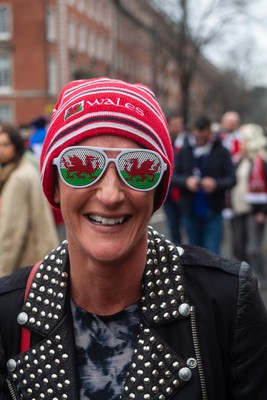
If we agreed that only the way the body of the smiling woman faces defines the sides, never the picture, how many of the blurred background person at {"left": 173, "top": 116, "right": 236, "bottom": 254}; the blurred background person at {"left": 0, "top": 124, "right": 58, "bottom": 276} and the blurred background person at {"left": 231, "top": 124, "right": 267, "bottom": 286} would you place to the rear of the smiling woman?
3

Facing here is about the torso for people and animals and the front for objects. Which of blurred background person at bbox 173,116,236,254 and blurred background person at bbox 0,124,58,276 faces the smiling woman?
blurred background person at bbox 173,116,236,254

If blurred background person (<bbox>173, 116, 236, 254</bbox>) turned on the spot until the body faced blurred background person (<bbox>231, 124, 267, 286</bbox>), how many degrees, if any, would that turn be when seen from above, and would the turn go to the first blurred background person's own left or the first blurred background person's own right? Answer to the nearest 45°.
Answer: approximately 135° to the first blurred background person's own left

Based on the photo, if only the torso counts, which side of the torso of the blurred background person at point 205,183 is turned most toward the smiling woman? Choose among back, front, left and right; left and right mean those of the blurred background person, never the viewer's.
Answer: front

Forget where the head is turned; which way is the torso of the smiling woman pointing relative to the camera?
toward the camera

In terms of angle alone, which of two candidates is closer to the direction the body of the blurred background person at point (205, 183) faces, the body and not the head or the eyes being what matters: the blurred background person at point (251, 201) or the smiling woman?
the smiling woman

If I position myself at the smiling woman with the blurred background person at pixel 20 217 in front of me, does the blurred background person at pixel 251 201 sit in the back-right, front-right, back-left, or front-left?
front-right

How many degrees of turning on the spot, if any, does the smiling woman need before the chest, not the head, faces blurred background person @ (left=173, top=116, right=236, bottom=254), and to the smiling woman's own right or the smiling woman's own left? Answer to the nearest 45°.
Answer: approximately 180°

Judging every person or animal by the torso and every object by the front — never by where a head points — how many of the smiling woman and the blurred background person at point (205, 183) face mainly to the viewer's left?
0

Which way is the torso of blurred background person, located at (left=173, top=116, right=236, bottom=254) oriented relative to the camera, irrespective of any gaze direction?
toward the camera

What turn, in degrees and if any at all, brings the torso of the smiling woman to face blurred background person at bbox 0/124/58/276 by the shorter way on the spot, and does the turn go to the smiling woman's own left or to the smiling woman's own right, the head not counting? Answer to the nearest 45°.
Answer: approximately 180°
